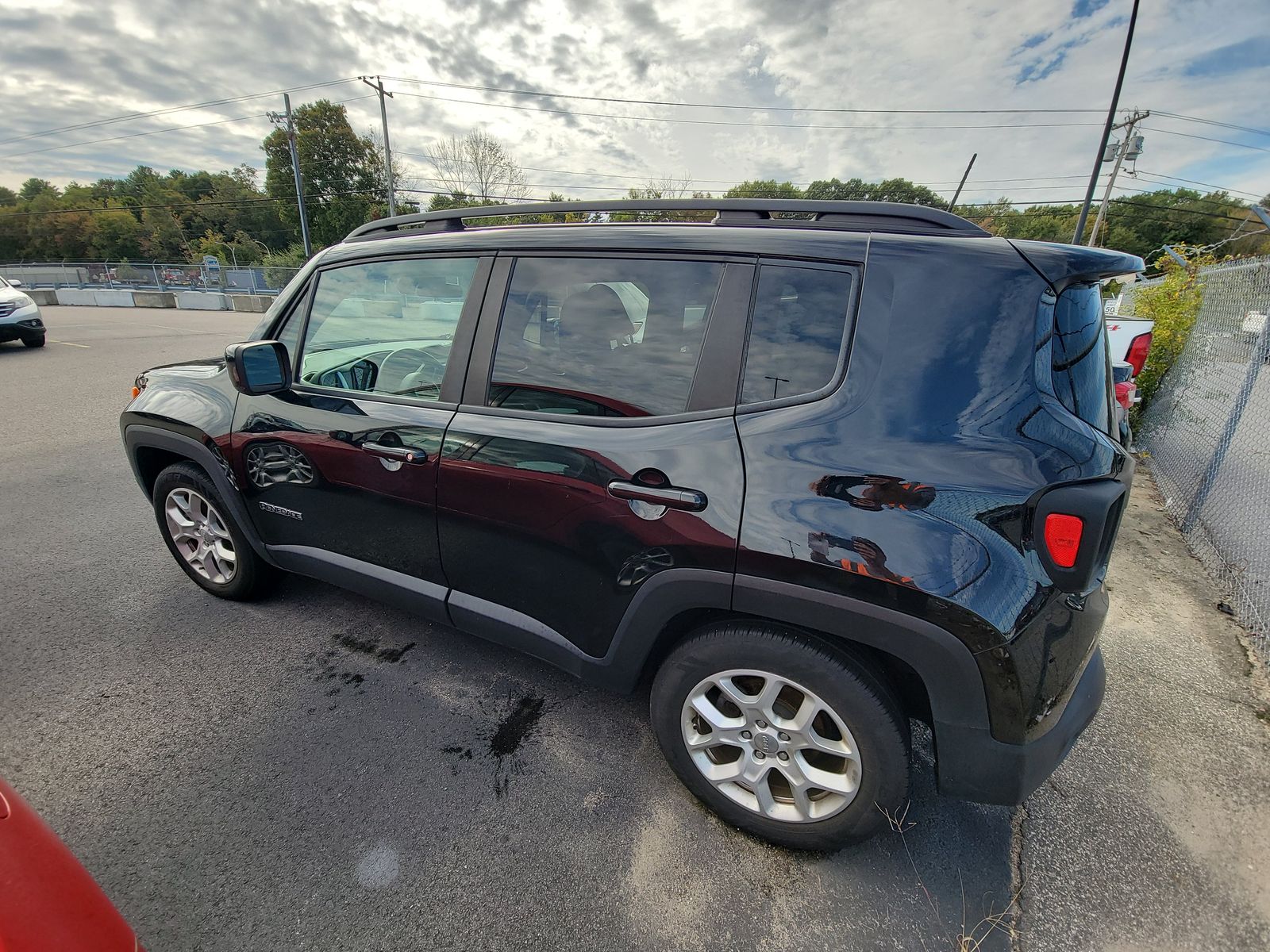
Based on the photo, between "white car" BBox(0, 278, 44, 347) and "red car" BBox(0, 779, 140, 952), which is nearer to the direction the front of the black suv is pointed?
the white car

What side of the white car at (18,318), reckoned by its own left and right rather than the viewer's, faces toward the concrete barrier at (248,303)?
left

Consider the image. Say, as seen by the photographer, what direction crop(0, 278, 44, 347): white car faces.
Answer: facing the viewer and to the right of the viewer

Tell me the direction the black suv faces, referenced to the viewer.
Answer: facing away from the viewer and to the left of the viewer

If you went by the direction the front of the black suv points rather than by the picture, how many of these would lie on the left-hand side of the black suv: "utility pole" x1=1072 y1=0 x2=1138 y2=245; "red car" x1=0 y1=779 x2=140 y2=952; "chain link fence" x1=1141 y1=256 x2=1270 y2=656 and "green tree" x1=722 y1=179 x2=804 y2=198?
1

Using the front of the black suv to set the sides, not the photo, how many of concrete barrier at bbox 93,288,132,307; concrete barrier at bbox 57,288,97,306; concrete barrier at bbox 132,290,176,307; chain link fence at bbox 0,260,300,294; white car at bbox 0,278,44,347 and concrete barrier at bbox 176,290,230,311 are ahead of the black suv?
6

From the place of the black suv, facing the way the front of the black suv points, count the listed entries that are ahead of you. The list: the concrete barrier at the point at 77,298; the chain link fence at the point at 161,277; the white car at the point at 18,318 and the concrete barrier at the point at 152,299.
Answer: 4

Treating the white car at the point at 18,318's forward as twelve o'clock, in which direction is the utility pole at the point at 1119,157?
The utility pole is roughly at 11 o'clock from the white car.

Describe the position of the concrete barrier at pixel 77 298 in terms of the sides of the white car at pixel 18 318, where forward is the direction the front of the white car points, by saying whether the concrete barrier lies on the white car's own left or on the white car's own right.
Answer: on the white car's own left

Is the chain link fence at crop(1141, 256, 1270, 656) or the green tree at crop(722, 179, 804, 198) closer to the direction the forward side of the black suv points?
the green tree

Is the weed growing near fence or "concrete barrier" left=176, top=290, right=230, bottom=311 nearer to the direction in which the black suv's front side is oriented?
the concrete barrier

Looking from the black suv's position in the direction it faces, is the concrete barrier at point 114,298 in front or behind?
in front

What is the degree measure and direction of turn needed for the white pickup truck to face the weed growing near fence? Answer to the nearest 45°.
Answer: approximately 90° to its right

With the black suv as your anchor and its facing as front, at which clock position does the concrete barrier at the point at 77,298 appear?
The concrete barrier is roughly at 12 o'clock from the black suv.

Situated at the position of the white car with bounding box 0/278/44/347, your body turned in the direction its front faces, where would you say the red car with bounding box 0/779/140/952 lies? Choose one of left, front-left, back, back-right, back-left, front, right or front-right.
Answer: front-right

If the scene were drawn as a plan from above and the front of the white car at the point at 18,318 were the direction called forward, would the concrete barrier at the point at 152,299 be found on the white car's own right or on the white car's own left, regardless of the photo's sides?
on the white car's own left
